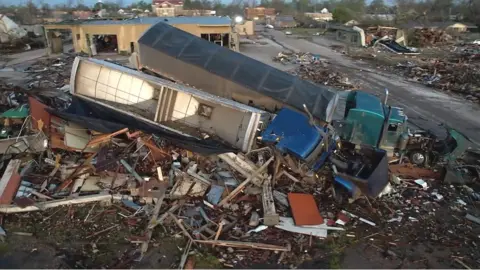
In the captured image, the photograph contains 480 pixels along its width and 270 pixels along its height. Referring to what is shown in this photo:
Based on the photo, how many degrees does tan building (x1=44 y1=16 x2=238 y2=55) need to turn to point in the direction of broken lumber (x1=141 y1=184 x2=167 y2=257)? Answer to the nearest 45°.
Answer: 0° — it already faces it

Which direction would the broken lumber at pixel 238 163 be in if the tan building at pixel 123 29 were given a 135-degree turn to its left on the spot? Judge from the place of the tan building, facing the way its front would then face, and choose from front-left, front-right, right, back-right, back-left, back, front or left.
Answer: back-right

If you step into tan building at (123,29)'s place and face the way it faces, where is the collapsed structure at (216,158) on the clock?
The collapsed structure is roughly at 12 o'clock from the tan building.

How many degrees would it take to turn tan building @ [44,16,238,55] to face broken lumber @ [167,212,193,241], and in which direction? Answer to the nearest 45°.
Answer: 0° — it already faces it

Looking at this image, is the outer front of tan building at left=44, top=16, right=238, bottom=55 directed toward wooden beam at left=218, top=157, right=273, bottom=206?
yes

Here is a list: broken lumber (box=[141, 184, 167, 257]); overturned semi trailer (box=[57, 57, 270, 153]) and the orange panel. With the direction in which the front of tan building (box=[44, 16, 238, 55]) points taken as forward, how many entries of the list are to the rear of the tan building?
0

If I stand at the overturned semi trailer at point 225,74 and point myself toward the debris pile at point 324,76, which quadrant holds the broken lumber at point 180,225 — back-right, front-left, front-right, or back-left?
back-right

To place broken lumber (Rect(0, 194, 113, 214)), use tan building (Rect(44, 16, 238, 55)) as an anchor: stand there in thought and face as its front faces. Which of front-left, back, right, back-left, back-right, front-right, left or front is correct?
front

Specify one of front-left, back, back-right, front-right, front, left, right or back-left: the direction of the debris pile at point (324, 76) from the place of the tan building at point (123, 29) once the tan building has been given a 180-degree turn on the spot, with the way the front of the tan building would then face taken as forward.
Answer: back-right

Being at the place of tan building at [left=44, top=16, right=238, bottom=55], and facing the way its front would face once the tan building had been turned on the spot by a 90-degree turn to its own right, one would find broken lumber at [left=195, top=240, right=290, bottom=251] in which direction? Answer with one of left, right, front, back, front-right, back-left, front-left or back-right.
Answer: left

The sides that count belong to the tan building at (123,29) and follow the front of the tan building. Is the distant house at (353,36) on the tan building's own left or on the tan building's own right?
on the tan building's own left

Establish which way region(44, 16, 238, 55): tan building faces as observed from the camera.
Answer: facing the viewer

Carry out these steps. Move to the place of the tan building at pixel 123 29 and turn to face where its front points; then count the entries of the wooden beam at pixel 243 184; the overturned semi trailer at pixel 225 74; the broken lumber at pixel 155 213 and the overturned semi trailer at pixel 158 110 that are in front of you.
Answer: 4

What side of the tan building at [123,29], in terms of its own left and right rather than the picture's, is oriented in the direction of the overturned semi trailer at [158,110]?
front

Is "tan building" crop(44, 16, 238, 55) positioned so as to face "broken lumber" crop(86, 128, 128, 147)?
yes

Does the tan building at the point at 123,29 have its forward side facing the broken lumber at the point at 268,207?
yes
